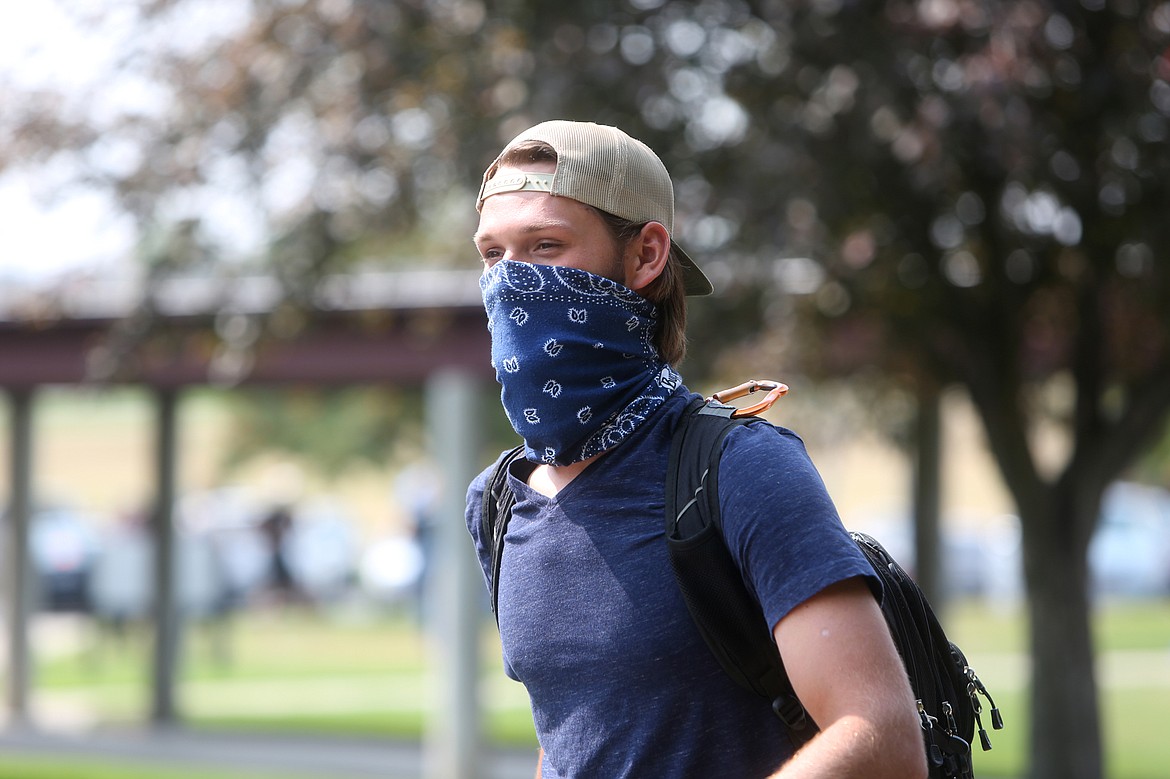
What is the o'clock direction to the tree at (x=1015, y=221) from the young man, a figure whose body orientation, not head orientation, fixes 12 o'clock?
The tree is roughly at 5 o'clock from the young man.

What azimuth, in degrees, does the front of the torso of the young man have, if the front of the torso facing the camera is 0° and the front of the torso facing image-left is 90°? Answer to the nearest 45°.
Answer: approximately 45°
